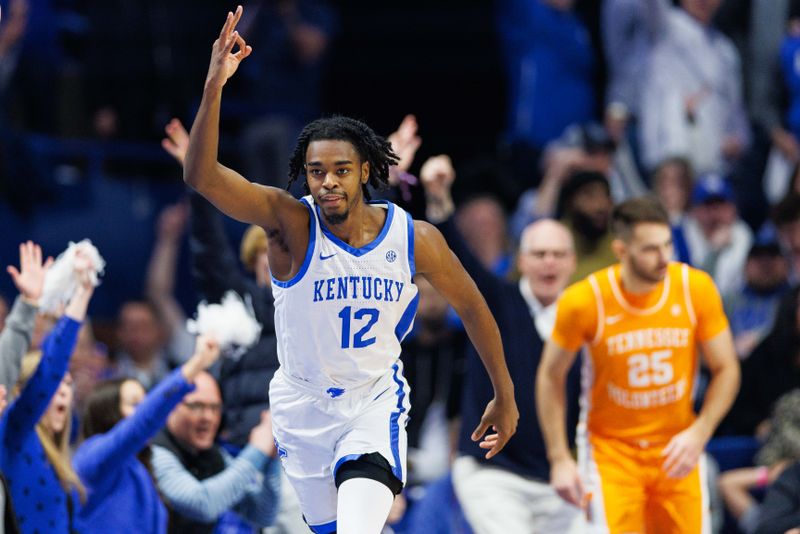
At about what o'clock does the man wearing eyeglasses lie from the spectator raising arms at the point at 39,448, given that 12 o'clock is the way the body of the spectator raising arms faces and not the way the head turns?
The man wearing eyeglasses is roughly at 11 o'clock from the spectator raising arms.

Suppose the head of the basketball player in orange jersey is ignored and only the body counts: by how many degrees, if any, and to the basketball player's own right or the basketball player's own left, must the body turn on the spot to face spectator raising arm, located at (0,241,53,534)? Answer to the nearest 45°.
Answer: approximately 45° to the basketball player's own right

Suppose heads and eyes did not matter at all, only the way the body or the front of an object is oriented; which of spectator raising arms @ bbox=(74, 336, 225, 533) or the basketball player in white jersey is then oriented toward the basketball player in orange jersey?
the spectator raising arms

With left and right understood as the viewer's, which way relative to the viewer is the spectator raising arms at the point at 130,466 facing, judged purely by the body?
facing to the right of the viewer

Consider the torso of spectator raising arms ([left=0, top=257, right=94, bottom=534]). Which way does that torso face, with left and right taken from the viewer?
facing to the right of the viewer

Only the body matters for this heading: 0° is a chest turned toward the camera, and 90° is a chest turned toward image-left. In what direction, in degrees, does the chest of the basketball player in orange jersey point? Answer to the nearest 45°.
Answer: approximately 0°

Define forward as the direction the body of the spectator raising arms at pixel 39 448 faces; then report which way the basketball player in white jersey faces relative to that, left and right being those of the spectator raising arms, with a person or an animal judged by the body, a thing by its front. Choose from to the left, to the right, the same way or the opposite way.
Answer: to the right

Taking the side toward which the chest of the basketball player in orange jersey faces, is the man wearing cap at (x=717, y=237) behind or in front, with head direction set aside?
behind

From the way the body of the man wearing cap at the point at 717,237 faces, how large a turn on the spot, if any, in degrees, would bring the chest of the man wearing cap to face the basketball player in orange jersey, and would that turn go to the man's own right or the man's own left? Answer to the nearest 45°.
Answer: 0° — they already face them
